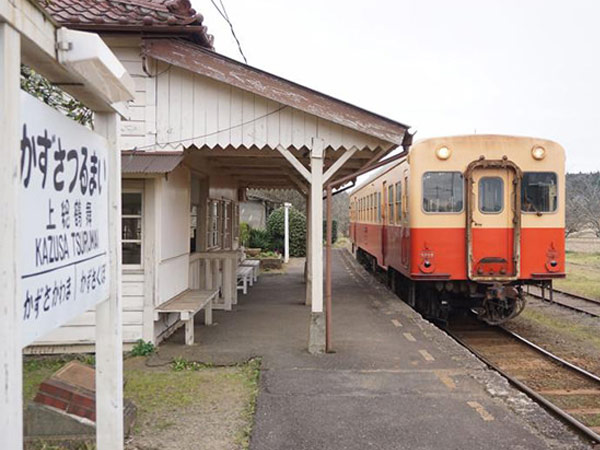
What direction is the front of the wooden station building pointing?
to the viewer's right

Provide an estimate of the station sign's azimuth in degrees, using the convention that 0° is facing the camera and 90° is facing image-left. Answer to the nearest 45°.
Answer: approximately 315°

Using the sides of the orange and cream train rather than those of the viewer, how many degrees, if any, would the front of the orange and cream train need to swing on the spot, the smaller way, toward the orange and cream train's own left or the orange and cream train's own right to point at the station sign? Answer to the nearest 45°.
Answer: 0° — it already faces it

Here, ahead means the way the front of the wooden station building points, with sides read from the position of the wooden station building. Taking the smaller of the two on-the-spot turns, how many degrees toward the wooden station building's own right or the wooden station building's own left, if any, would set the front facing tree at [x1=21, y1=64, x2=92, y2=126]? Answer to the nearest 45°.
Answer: approximately 135° to the wooden station building's own right

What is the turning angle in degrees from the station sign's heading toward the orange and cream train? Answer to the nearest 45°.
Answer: approximately 90° to its left

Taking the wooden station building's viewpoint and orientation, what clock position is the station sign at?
The station sign is roughly at 3 o'clock from the wooden station building.

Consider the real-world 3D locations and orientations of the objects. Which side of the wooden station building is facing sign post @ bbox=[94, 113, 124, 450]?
right

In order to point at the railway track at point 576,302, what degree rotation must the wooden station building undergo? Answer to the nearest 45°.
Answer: approximately 45° to its left

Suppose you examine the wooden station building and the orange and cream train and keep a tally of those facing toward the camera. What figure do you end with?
1

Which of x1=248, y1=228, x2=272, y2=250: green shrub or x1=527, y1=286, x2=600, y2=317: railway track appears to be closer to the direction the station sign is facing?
the railway track
